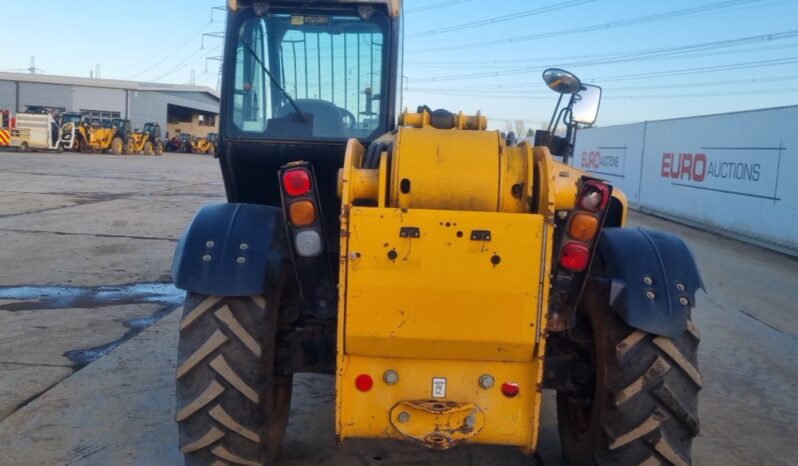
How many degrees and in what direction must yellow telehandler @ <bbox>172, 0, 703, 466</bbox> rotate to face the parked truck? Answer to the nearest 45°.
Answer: approximately 45° to its left

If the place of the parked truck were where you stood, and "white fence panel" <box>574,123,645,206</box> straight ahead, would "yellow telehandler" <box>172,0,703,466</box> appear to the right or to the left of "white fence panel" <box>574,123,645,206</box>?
right

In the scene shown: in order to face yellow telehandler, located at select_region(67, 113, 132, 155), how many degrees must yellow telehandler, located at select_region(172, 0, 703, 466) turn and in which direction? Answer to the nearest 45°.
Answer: approximately 45° to its left

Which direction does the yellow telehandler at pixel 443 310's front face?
away from the camera

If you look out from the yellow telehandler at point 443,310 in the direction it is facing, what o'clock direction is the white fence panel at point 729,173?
The white fence panel is roughly at 1 o'clock from the yellow telehandler.

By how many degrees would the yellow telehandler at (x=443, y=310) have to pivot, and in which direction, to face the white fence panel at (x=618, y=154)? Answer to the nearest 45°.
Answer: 0° — it already faces it

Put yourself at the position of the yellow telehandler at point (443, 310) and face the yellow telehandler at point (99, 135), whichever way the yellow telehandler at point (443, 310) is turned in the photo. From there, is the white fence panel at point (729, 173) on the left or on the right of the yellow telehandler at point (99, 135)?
right
